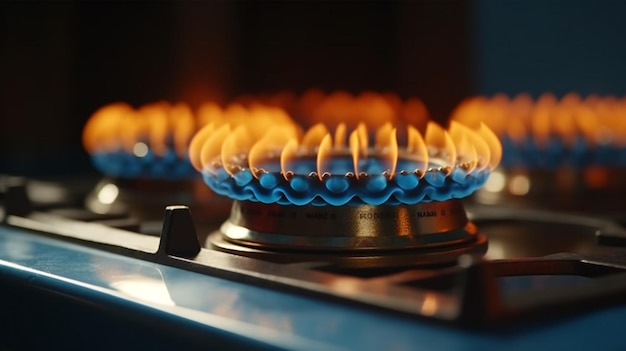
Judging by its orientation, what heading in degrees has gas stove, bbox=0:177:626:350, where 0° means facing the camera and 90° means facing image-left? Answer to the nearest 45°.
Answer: approximately 45°
